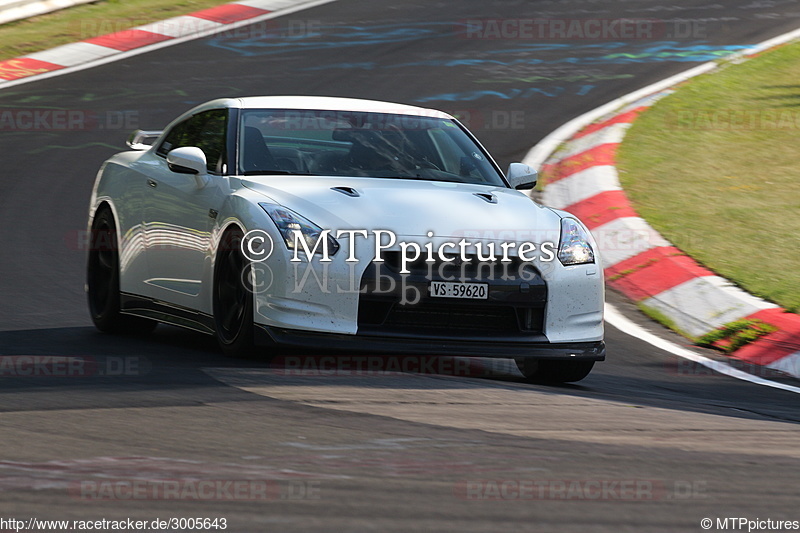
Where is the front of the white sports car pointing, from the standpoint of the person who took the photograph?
facing the viewer and to the right of the viewer
